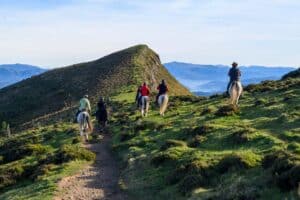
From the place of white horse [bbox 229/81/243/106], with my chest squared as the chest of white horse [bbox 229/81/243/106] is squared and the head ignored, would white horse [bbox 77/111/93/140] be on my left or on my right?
on my left

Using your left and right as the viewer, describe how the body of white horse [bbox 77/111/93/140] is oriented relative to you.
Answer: facing away from the viewer

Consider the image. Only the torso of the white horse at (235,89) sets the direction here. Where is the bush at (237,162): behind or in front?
behind

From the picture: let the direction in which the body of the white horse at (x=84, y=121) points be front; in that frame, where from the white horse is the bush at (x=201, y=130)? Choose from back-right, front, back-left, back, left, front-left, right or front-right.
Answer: back-right

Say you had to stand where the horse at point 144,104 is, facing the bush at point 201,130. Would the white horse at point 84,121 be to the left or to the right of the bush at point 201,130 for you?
right

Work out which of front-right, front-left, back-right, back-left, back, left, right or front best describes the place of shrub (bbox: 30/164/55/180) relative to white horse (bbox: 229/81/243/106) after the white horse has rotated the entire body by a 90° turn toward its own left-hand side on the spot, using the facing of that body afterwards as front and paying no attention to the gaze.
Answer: front-left

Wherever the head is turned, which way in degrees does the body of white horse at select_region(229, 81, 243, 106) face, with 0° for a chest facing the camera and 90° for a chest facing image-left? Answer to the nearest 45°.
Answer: approximately 180°

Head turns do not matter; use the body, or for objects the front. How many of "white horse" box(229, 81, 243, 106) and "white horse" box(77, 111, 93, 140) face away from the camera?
2

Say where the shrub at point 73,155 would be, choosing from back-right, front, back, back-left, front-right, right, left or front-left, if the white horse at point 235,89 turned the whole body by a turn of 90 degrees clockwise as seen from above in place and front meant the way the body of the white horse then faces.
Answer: back-right

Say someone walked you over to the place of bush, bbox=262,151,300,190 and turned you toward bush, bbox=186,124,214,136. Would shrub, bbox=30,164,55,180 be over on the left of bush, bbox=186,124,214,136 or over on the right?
left

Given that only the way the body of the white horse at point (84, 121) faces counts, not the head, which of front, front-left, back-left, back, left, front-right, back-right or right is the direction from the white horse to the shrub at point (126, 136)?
back-right
